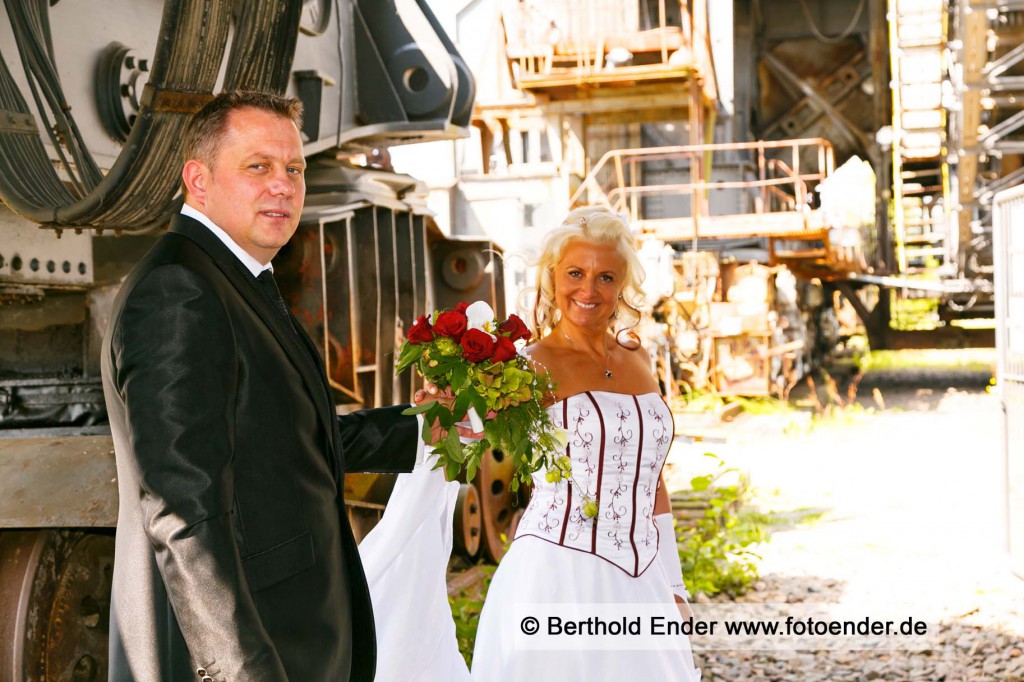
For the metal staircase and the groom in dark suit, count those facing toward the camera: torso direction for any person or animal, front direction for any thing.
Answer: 1

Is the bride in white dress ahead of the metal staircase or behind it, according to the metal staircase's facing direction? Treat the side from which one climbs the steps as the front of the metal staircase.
ahead

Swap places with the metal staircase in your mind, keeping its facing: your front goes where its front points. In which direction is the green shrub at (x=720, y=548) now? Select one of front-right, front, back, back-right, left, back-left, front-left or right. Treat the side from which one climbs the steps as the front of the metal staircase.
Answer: front

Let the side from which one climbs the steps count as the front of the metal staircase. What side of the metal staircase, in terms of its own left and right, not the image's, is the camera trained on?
front

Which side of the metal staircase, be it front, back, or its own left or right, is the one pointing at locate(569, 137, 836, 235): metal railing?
right

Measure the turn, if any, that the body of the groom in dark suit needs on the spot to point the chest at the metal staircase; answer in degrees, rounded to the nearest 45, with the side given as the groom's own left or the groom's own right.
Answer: approximately 45° to the groom's own left

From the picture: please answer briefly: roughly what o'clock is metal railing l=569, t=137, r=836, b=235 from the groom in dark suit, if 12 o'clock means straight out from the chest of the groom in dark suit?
The metal railing is roughly at 10 o'clock from the groom in dark suit.

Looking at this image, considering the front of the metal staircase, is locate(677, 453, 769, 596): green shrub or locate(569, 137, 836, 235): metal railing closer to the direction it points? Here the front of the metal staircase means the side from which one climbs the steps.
the green shrub

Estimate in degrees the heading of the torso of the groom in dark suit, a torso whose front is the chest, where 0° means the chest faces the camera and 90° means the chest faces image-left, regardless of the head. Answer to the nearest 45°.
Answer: approximately 270°

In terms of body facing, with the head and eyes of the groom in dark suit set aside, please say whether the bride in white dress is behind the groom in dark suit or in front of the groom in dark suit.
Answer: in front

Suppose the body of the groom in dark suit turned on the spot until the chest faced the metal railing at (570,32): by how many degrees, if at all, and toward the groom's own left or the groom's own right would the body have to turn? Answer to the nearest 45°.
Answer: approximately 90° to the groom's own left
